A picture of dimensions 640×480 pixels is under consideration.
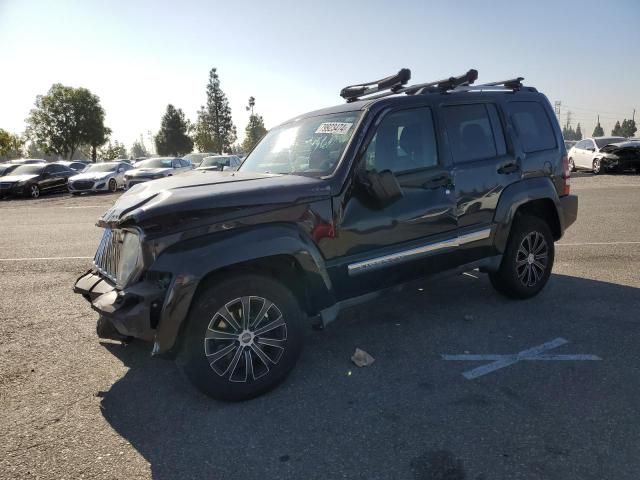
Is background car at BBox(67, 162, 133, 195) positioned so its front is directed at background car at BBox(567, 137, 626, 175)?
no

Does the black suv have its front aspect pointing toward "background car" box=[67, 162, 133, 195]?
no

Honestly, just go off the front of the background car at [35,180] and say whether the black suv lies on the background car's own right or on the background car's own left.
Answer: on the background car's own left

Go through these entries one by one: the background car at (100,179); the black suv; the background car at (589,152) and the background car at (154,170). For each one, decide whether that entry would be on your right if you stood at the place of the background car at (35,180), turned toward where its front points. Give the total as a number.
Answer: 0

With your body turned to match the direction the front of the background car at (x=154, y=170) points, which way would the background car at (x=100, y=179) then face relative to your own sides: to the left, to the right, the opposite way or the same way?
the same way

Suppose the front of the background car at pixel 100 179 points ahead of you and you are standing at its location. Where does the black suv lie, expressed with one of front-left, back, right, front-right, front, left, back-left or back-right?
front-left

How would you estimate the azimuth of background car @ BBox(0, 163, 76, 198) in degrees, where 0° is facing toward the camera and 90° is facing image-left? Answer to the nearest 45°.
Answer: approximately 45°

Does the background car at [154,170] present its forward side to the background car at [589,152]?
no

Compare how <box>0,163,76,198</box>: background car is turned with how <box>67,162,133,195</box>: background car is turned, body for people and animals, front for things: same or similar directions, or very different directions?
same or similar directions

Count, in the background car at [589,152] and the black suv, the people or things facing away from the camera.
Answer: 0

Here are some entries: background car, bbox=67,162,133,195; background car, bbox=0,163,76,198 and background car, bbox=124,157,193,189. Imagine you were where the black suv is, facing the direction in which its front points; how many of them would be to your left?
0

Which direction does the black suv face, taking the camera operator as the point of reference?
facing the viewer and to the left of the viewer

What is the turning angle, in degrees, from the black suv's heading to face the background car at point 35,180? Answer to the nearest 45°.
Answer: approximately 90° to its right

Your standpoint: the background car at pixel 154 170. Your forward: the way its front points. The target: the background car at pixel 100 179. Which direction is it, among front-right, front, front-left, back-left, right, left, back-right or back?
right
